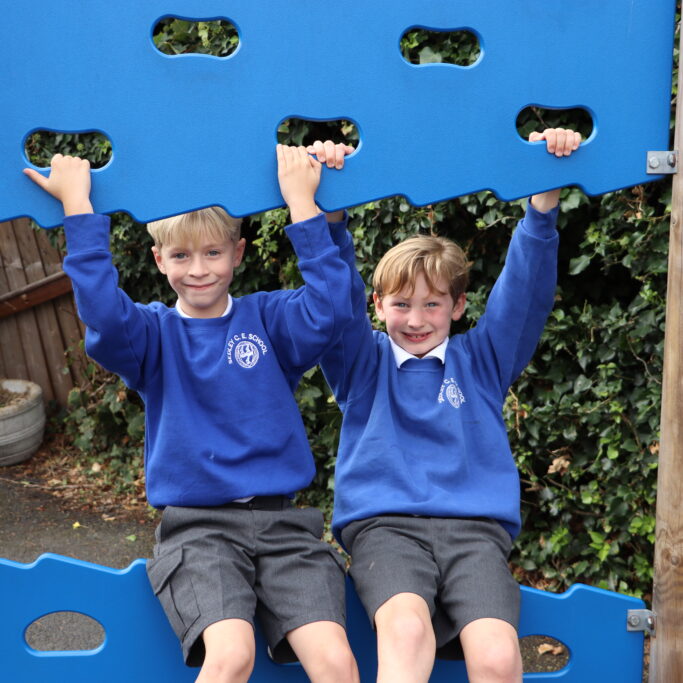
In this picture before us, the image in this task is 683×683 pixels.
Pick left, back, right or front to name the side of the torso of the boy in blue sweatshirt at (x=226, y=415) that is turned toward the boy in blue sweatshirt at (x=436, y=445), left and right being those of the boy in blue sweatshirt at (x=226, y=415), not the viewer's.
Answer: left

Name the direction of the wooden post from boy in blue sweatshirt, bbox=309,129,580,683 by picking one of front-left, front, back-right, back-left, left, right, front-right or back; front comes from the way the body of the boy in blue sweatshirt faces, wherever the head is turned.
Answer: left

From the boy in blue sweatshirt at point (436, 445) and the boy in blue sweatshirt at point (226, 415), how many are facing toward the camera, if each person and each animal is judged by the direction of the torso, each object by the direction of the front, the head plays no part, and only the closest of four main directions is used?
2

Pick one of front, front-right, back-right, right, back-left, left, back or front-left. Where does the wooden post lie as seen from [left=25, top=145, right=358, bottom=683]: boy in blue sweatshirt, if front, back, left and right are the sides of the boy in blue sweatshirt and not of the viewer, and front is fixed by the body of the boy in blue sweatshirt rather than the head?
left

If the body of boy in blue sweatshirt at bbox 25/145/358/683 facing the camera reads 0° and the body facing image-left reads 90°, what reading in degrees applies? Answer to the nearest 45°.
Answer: approximately 0°
